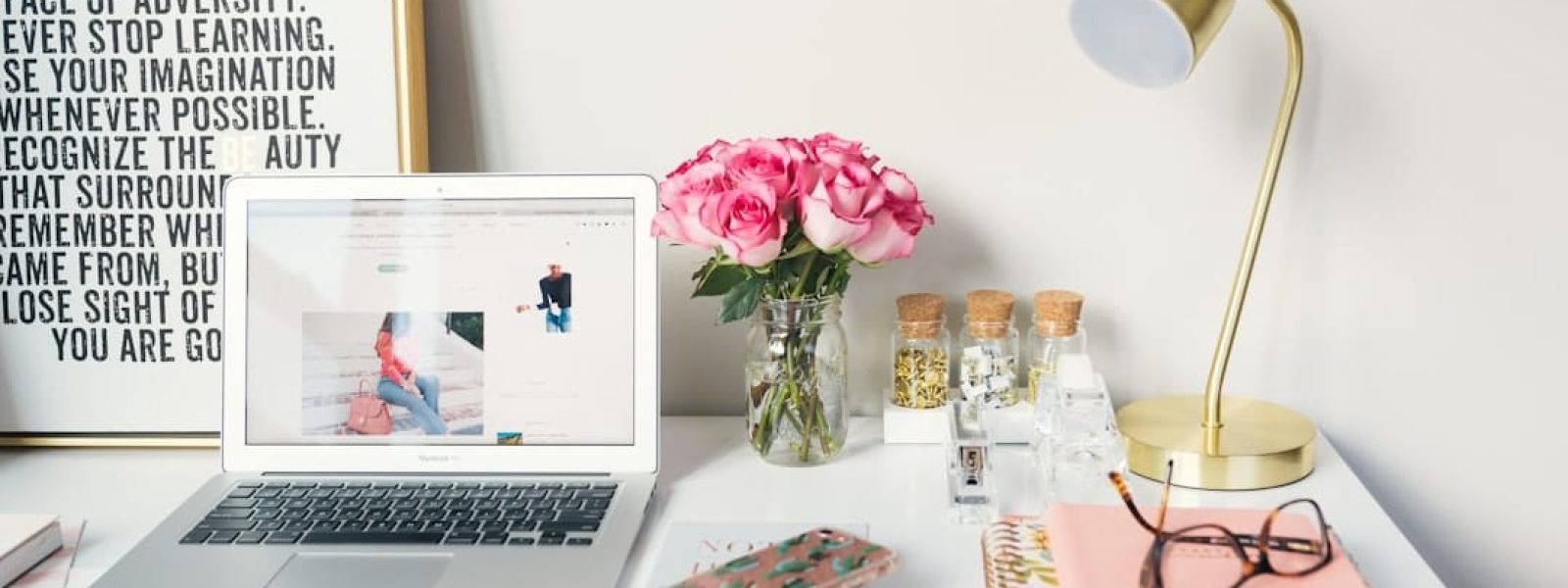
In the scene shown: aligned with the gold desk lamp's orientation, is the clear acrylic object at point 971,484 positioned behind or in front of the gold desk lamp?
in front

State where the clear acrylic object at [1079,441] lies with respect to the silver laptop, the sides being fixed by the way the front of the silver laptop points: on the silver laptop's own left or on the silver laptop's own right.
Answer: on the silver laptop's own left

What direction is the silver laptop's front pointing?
toward the camera

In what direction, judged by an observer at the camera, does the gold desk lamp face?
facing the viewer and to the left of the viewer

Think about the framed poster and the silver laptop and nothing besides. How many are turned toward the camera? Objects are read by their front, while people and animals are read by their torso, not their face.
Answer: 2

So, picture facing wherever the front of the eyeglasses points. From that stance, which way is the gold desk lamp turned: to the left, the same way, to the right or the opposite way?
to the right

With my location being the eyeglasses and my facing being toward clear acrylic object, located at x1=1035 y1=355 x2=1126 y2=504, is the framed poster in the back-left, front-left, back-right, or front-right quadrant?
front-left

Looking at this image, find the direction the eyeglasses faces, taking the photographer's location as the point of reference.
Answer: facing the viewer and to the right of the viewer

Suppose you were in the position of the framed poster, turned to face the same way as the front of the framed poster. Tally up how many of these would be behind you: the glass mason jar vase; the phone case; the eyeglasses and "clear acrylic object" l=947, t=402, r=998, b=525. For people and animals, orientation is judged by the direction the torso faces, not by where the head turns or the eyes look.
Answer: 0

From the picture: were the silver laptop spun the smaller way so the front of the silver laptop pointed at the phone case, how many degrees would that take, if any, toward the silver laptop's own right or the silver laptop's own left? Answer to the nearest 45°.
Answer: approximately 45° to the silver laptop's own left

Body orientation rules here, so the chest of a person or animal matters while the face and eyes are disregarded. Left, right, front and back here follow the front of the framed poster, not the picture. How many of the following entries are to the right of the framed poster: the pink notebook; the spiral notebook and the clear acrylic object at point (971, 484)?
0

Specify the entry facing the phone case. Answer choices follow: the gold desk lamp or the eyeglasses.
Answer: the gold desk lamp

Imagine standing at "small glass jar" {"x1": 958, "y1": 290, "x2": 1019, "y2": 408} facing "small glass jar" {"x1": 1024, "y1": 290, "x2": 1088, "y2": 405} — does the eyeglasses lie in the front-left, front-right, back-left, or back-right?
front-right
